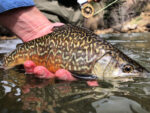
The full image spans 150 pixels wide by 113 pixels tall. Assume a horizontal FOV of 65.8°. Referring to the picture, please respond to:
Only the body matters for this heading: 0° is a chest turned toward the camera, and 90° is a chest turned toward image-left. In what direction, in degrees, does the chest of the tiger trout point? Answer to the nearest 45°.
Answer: approximately 270°
